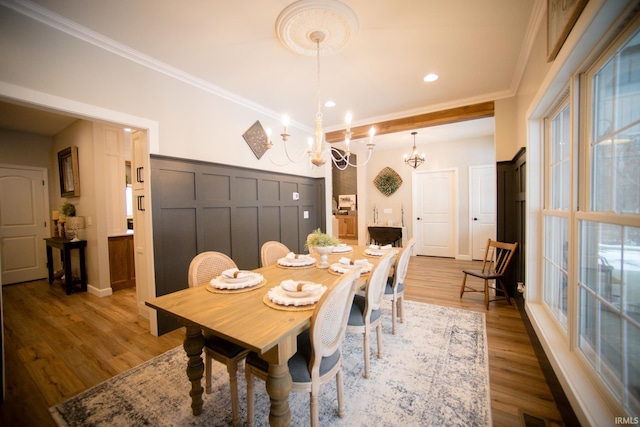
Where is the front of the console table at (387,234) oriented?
toward the camera

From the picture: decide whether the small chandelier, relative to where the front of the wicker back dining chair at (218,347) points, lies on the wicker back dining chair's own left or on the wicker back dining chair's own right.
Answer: on the wicker back dining chair's own left

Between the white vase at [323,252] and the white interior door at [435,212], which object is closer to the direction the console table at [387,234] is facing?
the white vase

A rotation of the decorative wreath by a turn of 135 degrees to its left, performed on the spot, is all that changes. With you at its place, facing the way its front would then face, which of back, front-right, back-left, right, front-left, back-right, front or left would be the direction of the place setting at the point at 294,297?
back-right

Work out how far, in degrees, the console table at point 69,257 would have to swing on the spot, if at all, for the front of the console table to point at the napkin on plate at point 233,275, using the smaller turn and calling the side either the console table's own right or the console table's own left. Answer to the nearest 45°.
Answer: approximately 45° to the console table's own left

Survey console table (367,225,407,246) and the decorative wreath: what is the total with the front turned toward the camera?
2

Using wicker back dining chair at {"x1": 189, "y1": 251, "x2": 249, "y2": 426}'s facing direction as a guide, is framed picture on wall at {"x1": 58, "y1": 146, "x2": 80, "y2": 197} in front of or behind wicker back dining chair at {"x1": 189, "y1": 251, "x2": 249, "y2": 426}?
behind

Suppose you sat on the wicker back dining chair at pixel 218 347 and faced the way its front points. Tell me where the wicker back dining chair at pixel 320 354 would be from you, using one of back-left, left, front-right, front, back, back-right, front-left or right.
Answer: front

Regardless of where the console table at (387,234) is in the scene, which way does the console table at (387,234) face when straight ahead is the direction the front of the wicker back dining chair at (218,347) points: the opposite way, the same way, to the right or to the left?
to the right

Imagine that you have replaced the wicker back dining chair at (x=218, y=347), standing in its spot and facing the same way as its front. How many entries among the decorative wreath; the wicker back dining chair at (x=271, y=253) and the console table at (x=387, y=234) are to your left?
3

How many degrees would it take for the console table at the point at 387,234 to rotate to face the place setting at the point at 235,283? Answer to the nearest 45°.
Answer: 0° — it already faces it

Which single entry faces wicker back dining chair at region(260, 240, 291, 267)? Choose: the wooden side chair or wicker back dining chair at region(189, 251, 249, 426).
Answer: the wooden side chair

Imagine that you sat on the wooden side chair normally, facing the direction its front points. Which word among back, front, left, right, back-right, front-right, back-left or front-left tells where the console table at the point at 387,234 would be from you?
right

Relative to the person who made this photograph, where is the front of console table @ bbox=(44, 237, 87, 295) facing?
facing the viewer and to the left of the viewer

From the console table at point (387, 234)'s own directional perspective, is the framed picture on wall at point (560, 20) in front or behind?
in front

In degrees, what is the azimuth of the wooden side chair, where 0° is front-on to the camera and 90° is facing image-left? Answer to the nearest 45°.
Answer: approximately 45°

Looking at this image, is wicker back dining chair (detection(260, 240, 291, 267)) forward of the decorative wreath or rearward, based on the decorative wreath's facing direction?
forward

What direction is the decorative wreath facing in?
toward the camera

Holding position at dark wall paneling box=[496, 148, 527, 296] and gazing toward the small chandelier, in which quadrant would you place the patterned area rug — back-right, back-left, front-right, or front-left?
back-left

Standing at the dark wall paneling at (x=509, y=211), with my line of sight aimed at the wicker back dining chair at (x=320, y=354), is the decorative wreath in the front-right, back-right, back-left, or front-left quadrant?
back-right

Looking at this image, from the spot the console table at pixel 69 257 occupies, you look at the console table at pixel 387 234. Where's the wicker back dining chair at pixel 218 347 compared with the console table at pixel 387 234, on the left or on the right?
right
